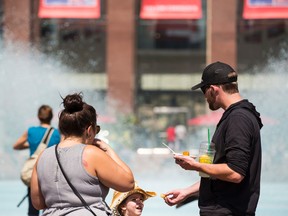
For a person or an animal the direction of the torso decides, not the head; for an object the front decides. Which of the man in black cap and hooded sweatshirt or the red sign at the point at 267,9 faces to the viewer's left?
the man in black cap and hooded sweatshirt

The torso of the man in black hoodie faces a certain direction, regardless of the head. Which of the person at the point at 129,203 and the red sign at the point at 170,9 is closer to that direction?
the person

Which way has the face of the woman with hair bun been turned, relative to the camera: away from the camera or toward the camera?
away from the camera

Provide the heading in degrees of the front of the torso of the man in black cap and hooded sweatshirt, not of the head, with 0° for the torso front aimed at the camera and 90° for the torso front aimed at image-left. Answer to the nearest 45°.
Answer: approximately 90°

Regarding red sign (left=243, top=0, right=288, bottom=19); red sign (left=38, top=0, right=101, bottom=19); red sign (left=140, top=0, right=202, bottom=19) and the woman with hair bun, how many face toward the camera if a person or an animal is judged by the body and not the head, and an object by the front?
3

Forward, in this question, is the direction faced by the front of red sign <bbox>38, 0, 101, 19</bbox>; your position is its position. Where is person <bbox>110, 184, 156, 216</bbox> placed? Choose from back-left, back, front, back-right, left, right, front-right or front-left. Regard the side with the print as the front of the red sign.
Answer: front

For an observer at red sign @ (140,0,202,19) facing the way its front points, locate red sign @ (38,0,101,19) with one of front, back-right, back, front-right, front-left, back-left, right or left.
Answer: right

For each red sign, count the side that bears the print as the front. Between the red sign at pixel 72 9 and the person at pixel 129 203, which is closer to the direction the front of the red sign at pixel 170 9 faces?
the person

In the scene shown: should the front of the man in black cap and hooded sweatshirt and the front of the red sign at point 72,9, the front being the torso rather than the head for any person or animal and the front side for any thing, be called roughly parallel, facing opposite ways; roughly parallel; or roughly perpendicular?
roughly perpendicular

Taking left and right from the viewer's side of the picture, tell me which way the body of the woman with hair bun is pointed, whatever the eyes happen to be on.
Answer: facing away from the viewer and to the right of the viewer

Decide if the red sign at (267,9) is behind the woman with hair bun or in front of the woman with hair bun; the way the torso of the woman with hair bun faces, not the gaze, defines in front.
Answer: in front

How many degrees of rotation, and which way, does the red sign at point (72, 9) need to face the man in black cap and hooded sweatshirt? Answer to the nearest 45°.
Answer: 0° — it already faces them

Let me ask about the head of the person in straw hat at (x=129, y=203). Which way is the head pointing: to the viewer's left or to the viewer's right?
to the viewer's right

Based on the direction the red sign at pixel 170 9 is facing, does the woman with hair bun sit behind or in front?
in front

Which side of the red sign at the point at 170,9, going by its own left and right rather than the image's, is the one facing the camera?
front

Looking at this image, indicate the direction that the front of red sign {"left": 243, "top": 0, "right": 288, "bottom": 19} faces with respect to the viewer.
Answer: facing the viewer

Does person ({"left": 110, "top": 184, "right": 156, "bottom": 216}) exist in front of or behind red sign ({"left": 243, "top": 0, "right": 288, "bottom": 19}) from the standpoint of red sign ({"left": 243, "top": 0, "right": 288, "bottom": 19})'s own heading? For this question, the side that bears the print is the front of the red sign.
in front

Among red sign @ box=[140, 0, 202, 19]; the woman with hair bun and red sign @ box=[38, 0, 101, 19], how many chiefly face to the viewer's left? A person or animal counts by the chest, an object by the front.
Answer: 0

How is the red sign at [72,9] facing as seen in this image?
toward the camera

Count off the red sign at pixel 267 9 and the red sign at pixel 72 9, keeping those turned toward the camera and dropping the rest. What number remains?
2
